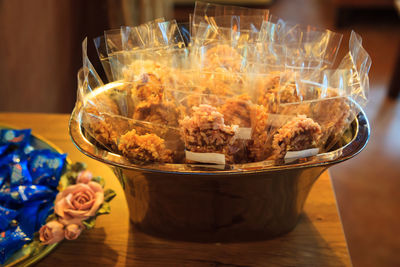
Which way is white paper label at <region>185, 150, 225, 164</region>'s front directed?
toward the camera
